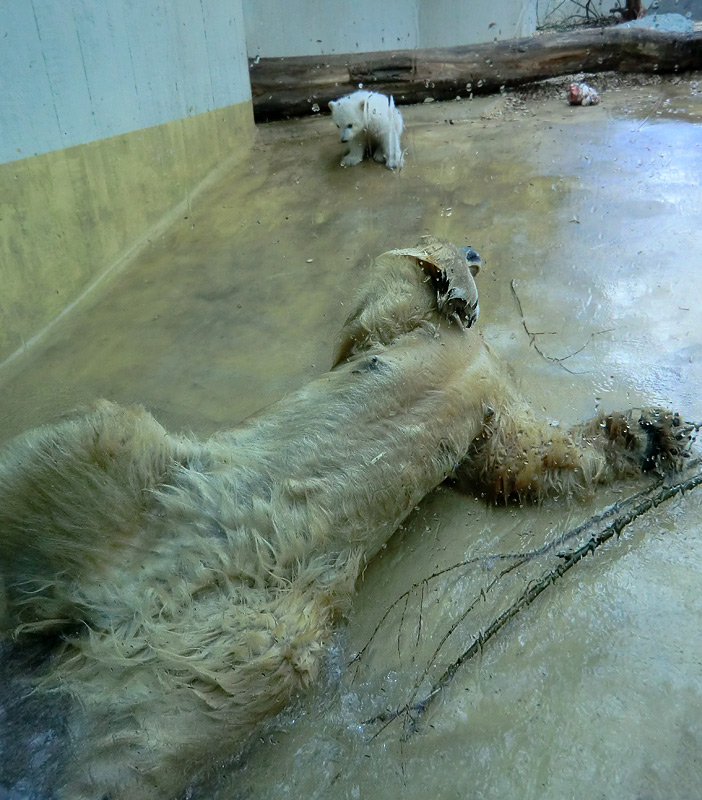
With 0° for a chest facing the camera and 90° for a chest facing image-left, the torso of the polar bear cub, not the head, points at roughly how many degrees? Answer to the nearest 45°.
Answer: approximately 45°

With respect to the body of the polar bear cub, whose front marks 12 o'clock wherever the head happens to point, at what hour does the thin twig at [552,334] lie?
The thin twig is roughly at 10 o'clock from the polar bear cub.

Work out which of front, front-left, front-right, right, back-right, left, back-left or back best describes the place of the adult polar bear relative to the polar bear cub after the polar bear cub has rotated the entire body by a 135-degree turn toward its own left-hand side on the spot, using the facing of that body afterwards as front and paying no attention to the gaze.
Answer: right

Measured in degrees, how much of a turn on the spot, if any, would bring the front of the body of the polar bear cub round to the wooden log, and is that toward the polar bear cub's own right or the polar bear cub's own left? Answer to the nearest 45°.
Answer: approximately 180°

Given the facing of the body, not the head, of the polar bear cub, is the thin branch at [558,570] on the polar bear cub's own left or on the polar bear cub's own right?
on the polar bear cub's own left

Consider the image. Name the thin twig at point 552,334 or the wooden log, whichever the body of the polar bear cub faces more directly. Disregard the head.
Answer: the thin twig

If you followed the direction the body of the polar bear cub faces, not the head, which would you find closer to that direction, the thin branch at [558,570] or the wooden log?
the thin branch

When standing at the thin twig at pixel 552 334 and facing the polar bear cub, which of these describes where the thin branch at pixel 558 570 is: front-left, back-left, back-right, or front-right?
back-left
